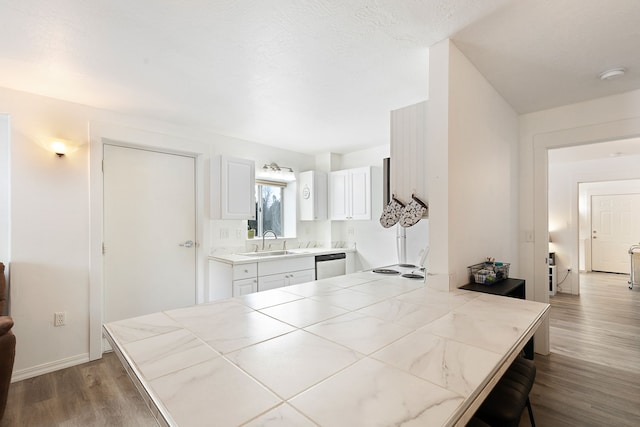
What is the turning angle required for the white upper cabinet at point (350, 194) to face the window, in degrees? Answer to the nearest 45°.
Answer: approximately 45° to its right

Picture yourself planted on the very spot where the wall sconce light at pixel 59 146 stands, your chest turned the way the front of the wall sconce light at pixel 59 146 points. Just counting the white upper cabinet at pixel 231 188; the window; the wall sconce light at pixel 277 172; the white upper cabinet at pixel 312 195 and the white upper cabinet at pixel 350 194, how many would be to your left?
5

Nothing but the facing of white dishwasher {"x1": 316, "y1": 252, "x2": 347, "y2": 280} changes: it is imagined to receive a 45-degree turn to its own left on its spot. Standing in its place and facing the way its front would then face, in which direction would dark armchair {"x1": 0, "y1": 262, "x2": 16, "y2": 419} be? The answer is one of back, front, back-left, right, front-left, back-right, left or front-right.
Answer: back-right

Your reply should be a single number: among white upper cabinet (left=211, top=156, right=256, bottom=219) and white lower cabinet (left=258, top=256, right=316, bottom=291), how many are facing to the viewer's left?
0

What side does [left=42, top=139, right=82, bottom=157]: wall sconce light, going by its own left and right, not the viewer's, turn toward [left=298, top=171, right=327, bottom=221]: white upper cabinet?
left

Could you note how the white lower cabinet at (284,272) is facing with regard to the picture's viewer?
facing the viewer and to the right of the viewer

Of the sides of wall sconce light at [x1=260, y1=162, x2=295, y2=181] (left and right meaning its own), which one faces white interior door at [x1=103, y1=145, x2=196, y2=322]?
right

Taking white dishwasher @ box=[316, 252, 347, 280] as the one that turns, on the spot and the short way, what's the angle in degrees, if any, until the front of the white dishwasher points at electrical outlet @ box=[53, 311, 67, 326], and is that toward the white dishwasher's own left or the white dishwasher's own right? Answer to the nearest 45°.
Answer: approximately 90° to the white dishwasher's own right

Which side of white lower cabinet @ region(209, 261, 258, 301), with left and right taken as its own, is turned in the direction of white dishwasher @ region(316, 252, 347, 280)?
left
